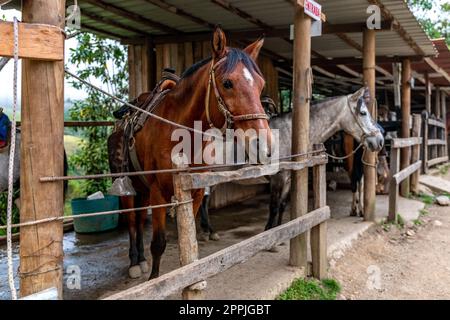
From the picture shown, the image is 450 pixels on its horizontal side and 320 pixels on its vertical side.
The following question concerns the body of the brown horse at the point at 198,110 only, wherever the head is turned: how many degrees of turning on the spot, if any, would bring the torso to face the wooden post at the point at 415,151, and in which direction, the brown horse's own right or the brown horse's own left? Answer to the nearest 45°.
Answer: approximately 90° to the brown horse's own left

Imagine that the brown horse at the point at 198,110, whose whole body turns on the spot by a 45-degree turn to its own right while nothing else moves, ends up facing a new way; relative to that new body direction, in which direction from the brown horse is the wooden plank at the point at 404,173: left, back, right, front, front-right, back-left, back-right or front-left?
back-left

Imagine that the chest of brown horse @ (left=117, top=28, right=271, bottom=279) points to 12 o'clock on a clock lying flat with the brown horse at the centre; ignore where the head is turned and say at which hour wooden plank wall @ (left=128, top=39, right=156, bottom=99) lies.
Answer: The wooden plank wall is roughly at 7 o'clock from the brown horse.

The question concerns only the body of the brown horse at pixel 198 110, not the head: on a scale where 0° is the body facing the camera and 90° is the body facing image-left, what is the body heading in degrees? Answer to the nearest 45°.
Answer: approximately 315°

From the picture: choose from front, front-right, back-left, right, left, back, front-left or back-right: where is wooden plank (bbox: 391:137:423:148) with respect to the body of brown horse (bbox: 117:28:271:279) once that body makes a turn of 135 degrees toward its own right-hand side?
back-right

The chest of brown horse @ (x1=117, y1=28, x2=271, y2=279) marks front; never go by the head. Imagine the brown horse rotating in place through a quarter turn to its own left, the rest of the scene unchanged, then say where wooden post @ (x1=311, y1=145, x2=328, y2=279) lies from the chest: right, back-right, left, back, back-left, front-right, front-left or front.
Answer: front

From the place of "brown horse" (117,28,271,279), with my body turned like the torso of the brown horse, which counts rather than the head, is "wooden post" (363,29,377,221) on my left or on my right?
on my left

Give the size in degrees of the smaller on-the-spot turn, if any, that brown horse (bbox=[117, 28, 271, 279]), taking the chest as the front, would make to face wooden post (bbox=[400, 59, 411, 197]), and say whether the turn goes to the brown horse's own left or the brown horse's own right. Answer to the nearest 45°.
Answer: approximately 90° to the brown horse's own left

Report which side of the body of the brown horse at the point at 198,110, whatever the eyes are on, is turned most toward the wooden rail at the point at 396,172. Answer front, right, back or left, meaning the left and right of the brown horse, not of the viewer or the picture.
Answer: left

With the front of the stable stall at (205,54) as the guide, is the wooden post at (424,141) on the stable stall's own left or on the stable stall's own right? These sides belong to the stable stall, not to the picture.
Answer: on the stable stall's own left
